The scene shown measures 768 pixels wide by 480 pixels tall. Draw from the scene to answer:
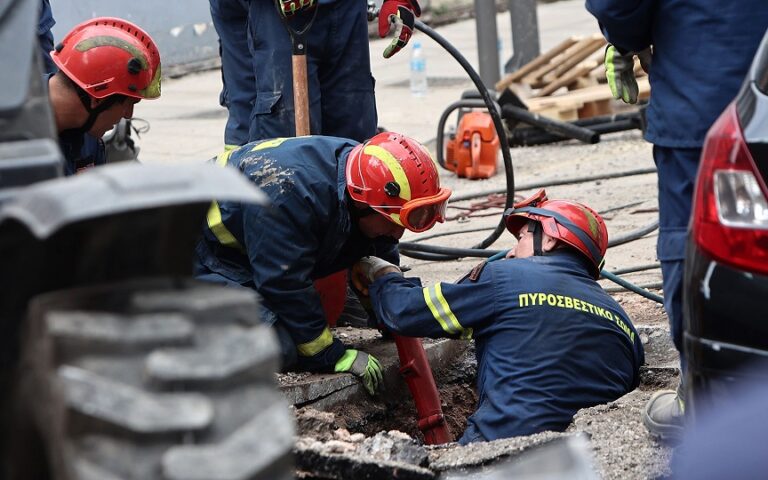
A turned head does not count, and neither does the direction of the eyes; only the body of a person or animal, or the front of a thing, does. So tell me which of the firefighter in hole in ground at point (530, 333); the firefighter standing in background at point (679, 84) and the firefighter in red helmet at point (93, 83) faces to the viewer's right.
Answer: the firefighter in red helmet

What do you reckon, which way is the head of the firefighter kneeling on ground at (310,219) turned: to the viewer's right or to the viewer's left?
to the viewer's right

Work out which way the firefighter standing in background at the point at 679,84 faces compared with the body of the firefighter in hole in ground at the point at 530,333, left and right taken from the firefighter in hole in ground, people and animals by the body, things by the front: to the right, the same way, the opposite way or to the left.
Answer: to the left

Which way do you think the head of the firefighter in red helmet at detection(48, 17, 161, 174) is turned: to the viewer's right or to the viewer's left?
to the viewer's right

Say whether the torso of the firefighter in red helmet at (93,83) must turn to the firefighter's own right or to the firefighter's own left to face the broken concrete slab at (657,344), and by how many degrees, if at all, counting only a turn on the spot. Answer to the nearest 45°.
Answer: approximately 45° to the firefighter's own right

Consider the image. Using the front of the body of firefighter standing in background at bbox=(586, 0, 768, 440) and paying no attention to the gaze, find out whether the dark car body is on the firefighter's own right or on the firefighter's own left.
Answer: on the firefighter's own left

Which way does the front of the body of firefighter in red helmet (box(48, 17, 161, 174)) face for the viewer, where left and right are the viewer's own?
facing to the right of the viewer

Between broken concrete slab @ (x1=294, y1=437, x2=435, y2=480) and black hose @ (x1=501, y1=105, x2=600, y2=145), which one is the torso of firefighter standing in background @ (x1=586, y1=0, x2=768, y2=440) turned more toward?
the broken concrete slab

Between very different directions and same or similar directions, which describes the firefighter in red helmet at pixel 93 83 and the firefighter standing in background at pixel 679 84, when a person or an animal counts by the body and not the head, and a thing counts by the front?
very different directions

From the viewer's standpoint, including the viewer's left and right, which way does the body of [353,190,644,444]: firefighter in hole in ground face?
facing away from the viewer and to the left of the viewer
